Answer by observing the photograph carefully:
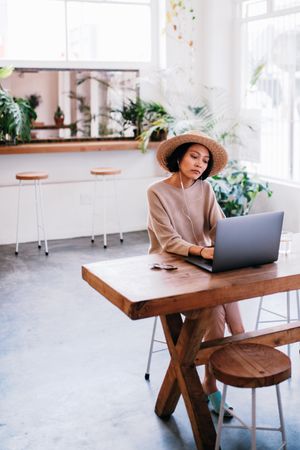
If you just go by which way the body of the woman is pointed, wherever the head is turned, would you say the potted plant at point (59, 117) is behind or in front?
behind

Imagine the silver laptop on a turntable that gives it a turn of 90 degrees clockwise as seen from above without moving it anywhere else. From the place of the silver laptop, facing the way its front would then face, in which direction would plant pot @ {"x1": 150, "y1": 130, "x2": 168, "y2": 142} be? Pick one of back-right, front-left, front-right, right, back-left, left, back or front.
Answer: front-left

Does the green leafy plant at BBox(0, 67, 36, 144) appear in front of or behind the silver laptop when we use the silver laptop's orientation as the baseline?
in front

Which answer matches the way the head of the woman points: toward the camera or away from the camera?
toward the camera

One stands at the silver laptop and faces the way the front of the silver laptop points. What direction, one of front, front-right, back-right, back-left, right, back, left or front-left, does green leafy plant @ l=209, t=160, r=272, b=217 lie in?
front-right

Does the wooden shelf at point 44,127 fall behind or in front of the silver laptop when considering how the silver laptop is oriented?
in front

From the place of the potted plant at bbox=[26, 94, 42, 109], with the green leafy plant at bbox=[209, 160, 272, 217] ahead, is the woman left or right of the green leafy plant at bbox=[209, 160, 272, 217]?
right

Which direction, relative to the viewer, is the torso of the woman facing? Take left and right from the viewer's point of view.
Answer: facing the viewer and to the right of the viewer

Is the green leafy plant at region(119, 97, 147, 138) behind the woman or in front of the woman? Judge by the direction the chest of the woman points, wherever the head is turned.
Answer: behind

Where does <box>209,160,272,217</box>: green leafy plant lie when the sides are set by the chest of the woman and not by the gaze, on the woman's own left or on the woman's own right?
on the woman's own left

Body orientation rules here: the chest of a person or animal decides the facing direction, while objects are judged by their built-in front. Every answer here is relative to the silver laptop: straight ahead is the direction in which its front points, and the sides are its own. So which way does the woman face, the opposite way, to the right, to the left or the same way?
the opposite way

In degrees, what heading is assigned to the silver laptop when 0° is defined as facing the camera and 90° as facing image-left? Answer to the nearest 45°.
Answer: approximately 135°
